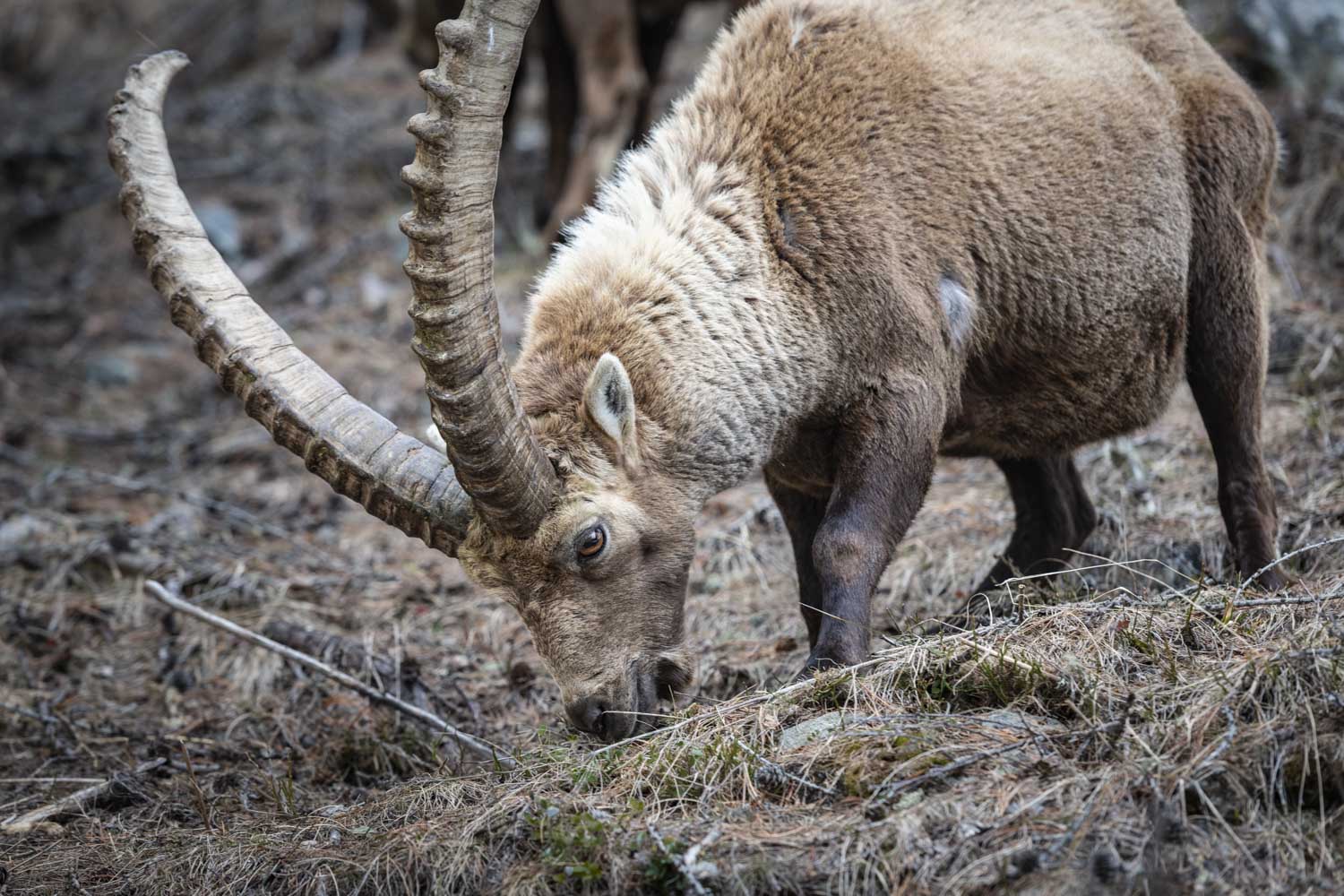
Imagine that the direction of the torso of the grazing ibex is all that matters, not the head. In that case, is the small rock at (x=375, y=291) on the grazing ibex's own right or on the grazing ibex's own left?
on the grazing ibex's own right

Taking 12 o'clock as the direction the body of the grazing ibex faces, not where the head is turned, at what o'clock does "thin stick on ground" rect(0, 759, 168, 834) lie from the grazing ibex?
The thin stick on ground is roughly at 1 o'clock from the grazing ibex.

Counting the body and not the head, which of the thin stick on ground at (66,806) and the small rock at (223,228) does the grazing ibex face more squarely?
the thin stick on ground

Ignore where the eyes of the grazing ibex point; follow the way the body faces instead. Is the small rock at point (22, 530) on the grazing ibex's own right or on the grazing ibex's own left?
on the grazing ibex's own right
